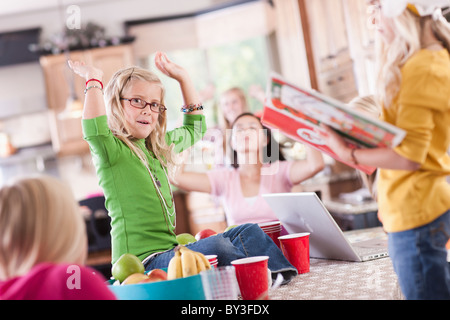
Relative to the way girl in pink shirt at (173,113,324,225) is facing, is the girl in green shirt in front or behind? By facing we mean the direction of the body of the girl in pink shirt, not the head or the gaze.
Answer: in front

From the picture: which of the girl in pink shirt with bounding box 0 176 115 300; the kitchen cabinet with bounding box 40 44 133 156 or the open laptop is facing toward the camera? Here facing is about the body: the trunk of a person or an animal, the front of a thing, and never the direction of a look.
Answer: the kitchen cabinet

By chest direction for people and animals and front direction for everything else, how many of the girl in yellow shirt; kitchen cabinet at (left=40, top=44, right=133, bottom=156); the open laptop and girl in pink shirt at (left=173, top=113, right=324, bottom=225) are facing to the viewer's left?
1

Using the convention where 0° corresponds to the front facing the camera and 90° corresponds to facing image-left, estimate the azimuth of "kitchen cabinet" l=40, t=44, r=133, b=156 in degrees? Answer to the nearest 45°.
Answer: approximately 0°

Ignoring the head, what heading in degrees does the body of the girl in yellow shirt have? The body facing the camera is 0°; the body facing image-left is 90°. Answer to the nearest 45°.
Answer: approximately 90°

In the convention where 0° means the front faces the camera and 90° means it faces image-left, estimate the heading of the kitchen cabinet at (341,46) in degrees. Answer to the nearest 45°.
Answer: approximately 45°

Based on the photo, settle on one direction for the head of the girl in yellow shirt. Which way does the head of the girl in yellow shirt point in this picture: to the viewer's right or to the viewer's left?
to the viewer's left

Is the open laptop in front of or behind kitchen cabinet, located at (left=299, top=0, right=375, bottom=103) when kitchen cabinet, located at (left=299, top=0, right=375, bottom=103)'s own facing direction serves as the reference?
in front

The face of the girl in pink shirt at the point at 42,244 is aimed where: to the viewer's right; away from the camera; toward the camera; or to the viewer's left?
away from the camera

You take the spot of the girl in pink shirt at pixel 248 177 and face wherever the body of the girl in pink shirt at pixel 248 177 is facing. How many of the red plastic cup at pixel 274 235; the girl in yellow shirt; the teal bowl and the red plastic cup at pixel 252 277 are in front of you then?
4

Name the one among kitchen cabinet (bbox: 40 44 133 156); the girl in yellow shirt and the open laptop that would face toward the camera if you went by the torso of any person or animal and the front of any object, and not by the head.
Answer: the kitchen cabinet
